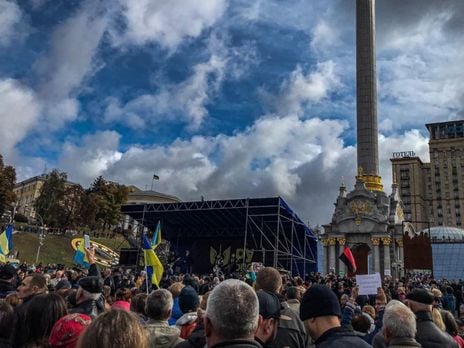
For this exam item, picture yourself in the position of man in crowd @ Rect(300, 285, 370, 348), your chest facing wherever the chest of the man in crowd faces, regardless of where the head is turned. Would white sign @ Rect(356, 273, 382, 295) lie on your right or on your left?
on your right

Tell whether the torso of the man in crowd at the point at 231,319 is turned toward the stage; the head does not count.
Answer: yes

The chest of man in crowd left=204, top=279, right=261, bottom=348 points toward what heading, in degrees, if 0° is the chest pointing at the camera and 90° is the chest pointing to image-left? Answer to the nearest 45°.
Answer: approximately 180°

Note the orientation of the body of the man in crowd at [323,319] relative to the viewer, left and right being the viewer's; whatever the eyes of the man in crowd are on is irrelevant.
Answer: facing away from the viewer and to the left of the viewer

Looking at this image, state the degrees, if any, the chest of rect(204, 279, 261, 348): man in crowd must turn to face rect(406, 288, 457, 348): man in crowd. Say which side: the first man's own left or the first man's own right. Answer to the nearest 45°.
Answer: approximately 45° to the first man's own right

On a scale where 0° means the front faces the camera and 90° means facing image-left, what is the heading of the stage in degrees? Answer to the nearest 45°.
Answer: approximately 45°

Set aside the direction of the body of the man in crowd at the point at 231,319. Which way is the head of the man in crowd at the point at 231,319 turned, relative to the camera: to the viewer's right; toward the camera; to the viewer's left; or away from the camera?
away from the camera

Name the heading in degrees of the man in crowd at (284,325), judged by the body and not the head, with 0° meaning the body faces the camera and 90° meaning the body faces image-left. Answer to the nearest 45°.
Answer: approximately 180°

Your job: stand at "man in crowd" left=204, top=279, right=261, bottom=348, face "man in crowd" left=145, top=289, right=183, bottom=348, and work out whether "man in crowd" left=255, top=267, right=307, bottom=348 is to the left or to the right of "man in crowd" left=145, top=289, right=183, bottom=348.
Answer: right

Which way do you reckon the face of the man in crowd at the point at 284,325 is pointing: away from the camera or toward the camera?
away from the camera

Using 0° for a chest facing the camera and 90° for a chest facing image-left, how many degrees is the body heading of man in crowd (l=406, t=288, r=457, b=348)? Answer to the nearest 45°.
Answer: approximately 135°

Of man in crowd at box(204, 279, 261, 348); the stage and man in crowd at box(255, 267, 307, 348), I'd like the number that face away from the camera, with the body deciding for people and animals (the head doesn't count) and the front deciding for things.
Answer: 2

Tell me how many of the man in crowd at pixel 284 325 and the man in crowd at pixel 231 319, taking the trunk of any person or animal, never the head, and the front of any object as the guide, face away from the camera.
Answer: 2

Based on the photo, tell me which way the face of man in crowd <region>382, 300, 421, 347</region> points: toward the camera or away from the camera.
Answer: away from the camera

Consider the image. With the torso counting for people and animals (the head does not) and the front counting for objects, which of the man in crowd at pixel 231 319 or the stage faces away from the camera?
the man in crowd
